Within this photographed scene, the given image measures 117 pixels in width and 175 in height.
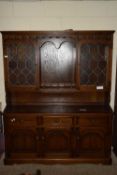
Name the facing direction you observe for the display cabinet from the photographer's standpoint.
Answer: facing the viewer
